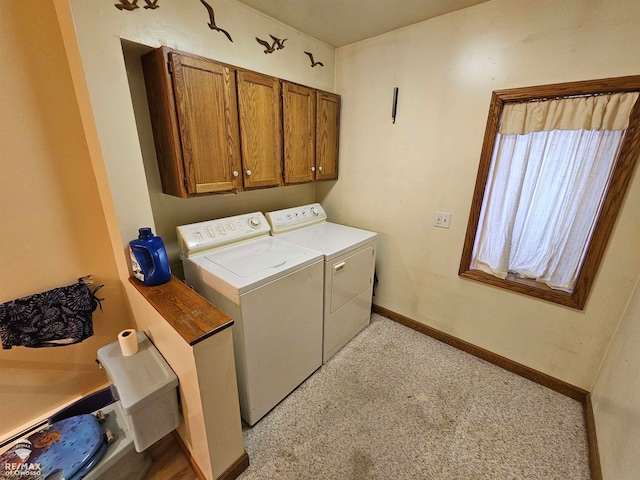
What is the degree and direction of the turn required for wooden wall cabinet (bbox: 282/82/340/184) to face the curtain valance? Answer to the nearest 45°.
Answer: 0° — it already faces it

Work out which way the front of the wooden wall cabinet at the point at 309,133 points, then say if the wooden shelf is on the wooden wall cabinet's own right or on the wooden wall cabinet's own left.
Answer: on the wooden wall cabinet's own right

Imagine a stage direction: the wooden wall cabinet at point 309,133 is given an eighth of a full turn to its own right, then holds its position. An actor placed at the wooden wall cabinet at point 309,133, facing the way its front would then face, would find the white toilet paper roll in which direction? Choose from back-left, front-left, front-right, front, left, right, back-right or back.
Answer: front-right

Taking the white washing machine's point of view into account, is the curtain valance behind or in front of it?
in front

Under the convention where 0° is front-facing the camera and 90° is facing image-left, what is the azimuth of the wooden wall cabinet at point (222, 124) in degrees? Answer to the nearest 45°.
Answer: approximately 315°

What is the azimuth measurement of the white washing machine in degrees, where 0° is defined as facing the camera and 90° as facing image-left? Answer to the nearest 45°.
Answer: approximately 315°
